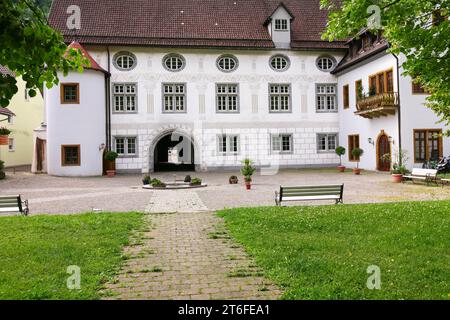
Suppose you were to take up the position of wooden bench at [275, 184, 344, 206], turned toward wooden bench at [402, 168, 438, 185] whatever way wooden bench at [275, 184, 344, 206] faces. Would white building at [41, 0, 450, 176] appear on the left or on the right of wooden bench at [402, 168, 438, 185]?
left

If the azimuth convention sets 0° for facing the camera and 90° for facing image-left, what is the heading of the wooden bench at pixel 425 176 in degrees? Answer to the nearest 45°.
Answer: approximately 45°

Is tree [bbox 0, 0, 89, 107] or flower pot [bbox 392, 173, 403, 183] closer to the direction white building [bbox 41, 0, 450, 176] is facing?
the tree

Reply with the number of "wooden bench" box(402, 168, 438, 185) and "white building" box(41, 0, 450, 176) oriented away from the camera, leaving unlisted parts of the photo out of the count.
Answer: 0

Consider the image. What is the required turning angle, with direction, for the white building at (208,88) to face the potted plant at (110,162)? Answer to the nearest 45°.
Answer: approximately 45° to its right

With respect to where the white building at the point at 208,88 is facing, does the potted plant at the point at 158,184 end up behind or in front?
in front

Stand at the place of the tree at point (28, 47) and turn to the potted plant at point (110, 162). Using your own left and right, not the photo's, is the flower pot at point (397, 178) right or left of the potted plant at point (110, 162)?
right

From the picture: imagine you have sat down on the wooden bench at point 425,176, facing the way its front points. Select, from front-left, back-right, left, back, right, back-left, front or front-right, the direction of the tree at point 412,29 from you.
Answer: front-left

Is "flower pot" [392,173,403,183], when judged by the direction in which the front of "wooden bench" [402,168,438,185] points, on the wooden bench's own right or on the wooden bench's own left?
on the wooden bench's own right

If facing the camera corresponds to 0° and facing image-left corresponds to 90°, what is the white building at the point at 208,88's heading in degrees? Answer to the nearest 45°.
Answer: approximately 0°
